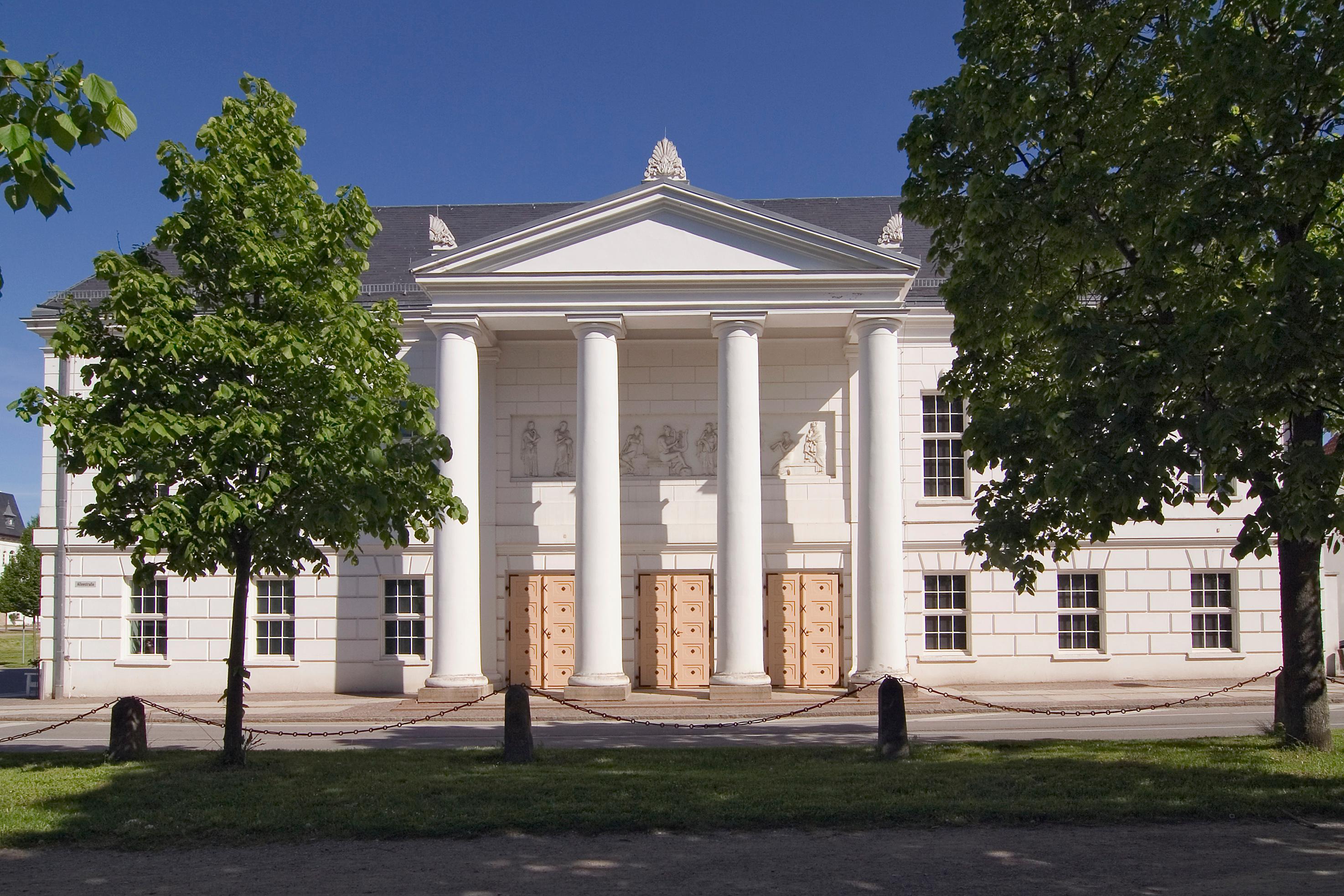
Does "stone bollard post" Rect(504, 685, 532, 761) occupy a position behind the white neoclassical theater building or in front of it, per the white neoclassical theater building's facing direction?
in front

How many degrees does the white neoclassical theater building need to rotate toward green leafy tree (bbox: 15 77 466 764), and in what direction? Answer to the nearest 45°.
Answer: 0° — it already faces it

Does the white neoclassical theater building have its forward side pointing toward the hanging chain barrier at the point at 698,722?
yes

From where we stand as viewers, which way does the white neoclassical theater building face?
facing the viewer

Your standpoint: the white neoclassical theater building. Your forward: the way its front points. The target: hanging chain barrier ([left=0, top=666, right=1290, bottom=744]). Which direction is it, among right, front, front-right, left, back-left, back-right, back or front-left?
front

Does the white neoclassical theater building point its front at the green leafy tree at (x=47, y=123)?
yes
